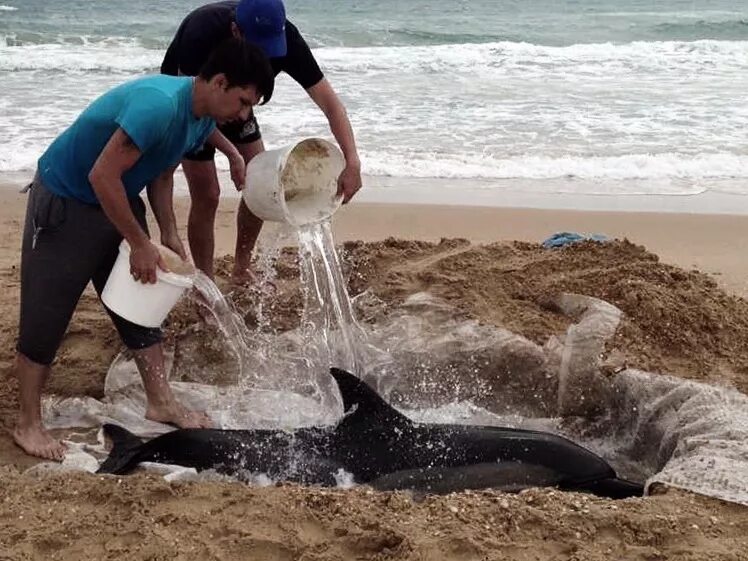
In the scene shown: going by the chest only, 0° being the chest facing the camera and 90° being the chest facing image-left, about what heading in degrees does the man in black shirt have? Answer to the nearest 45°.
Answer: approximately 315°

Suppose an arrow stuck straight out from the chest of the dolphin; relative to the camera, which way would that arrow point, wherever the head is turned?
to the viewer's right

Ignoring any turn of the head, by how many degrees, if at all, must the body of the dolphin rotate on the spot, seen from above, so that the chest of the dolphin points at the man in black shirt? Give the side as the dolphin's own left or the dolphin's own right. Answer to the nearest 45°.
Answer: approximately 135° to the dolphin's own left

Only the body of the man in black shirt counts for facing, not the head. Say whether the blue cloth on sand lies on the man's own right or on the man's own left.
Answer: on the man's own left

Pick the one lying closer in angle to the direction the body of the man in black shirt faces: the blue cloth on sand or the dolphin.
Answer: the dolphin

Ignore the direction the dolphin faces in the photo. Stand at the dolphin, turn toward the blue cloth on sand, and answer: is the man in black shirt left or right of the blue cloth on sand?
left
